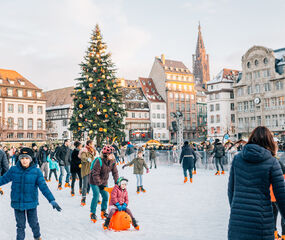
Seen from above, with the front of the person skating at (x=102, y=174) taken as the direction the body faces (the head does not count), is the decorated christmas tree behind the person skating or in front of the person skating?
behind

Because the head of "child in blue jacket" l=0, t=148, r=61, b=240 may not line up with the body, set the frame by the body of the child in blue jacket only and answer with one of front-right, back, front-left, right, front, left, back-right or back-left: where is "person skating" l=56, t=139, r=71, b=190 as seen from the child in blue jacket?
back

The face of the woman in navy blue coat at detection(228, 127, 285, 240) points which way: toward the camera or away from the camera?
away from the camera

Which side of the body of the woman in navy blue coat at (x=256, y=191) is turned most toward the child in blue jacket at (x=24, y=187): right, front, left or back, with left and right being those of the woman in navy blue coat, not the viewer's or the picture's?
left

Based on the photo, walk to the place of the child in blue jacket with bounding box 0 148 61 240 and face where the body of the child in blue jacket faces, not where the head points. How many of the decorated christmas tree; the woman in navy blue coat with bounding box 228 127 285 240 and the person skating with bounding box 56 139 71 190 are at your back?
2

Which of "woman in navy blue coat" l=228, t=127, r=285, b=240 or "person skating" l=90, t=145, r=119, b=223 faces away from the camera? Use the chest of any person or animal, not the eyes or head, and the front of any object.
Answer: the woman in navy blue coat

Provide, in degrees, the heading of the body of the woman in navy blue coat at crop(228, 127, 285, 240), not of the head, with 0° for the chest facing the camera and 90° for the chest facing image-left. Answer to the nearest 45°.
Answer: approximately 180°

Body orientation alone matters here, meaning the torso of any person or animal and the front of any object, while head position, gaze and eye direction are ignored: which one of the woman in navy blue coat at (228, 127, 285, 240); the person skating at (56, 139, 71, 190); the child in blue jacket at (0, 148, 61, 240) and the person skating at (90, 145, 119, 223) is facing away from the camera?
the woman in navy blue coat

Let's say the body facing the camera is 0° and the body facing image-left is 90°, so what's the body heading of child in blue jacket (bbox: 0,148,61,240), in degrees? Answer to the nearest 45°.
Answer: approximately 0°

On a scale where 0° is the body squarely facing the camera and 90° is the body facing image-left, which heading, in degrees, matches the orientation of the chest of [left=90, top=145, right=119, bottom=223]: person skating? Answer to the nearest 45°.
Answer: approximately 315°

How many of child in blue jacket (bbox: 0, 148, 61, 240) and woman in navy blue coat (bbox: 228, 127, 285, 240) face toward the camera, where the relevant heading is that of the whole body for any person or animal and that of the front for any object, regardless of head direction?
1

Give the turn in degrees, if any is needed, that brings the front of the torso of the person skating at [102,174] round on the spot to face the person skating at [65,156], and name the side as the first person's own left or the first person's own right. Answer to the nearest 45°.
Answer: approximately 135° to the first person's own left
